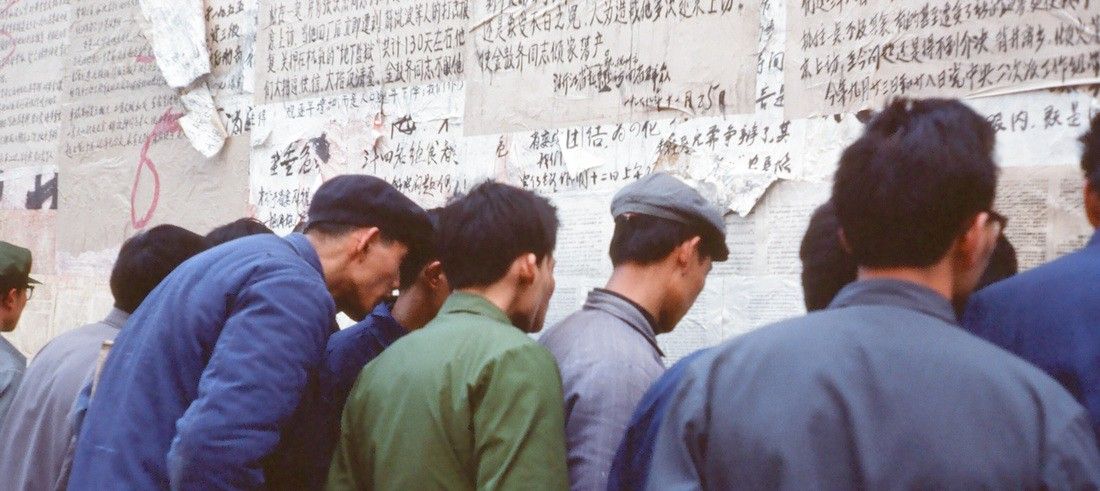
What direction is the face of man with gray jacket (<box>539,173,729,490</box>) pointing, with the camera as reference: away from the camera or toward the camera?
away from the camera

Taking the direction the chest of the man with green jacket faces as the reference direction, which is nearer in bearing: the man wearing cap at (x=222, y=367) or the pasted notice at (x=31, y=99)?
the pasted notice

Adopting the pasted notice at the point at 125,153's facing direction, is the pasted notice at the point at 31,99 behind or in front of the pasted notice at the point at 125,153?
behind

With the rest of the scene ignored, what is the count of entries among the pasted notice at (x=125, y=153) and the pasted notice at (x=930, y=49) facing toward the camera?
2

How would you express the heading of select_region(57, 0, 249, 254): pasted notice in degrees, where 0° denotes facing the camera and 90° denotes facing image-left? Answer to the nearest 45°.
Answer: approximately 0°

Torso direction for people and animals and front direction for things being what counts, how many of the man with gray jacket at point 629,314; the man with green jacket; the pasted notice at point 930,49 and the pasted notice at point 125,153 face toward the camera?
2

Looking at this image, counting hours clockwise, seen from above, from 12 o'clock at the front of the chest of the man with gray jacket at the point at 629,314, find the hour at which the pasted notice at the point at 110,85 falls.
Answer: The pasted notice is roughly at 9 o'clock from the man with gray jacket.

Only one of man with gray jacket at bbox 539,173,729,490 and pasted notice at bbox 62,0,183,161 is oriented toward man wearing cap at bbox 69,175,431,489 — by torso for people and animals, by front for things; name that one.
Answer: the pasted notice

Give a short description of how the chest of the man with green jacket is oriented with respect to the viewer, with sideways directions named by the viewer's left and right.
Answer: facing away from the viewer and to the right of the viewer

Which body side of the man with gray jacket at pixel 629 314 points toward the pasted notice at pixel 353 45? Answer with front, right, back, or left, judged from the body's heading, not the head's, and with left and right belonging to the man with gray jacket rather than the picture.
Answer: left

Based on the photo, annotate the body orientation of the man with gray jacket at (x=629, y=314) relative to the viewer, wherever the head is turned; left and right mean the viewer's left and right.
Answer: facing away from the viewer and to the right of the viewer

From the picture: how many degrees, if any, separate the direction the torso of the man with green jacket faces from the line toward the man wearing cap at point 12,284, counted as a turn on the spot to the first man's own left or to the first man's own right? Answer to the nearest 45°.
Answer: approximately 90° to the first man's own left

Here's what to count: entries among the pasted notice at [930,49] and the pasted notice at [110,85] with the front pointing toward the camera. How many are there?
2
